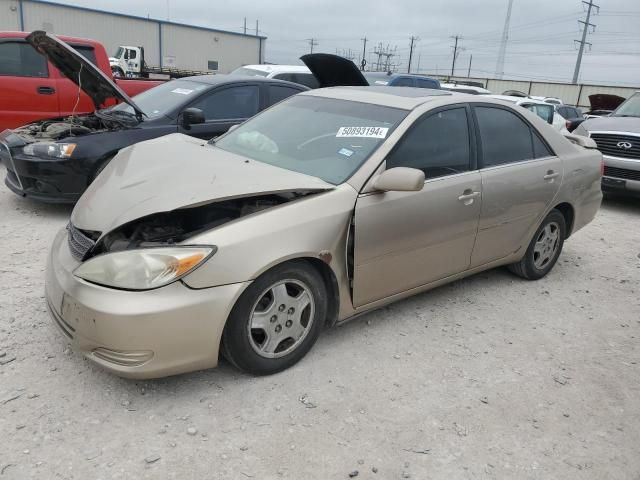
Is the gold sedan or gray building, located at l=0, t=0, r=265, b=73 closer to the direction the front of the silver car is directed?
the gold sedan

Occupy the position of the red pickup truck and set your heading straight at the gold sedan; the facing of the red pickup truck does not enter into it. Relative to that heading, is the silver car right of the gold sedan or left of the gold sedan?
left

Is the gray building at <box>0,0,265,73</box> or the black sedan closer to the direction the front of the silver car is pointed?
the black sedan

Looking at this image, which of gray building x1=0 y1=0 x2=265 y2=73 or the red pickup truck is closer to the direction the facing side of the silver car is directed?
the red pickup truck
